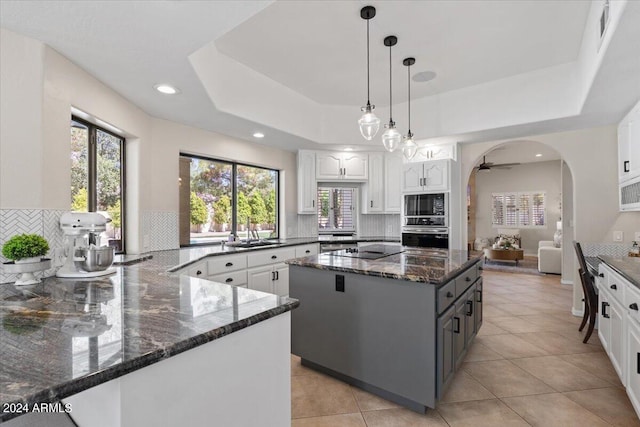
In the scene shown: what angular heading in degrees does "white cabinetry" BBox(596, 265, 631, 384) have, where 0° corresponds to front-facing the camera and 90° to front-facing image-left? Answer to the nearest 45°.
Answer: approximately 90°

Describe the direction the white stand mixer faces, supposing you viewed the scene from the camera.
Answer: facing to the right of the viewer

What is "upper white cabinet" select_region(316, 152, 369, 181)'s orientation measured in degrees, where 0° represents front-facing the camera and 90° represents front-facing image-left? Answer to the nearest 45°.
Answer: approximately 0°

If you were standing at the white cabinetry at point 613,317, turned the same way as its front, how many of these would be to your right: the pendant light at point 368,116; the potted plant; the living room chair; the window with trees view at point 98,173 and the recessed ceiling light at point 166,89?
1

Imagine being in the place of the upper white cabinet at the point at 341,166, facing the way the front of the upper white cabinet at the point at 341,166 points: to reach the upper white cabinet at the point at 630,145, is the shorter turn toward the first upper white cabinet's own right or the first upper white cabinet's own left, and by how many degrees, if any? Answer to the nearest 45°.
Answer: approximately 45° to the first upper white cabinet's own left

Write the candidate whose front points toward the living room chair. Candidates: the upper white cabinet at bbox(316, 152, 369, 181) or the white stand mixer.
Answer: the white stand mixer

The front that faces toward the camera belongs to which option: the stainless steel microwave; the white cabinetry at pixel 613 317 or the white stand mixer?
the stainless steel microwave
